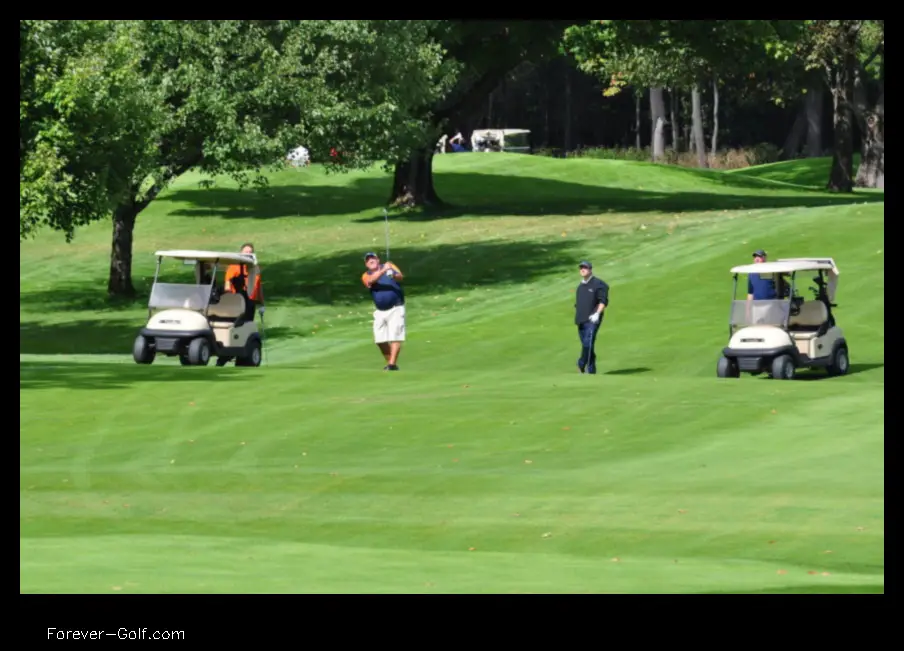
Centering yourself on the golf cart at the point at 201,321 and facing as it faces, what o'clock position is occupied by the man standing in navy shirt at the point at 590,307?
The man standing in navy shirt is roughly at 8 o'clock from the golf cart.

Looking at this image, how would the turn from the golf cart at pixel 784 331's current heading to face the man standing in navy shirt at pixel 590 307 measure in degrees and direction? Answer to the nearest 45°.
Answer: approximately 45° to its right

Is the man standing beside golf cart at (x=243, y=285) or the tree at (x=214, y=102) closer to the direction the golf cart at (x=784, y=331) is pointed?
the man standing beside golf cart

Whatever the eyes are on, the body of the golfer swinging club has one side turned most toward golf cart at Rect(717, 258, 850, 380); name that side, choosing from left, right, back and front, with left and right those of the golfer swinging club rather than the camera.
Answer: left

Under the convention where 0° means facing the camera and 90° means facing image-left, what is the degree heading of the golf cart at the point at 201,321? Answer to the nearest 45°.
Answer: approximately 45°

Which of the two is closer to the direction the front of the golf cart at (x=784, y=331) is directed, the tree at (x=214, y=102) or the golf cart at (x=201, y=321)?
the golf cart

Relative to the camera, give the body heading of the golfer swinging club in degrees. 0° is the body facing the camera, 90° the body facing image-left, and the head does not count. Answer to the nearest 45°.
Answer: approximately 0°

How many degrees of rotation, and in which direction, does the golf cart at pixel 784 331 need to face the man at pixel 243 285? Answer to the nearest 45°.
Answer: approximately 45° to its right

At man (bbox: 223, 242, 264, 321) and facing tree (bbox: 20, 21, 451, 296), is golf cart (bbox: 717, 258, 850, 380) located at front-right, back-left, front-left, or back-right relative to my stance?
back-right

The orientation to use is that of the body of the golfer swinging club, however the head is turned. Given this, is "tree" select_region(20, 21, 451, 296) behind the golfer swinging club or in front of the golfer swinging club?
behind
